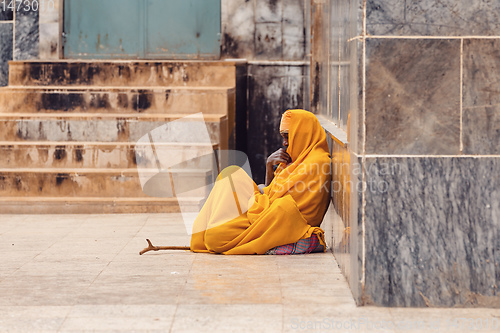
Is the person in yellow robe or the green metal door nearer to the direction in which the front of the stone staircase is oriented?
the person in yellow robe

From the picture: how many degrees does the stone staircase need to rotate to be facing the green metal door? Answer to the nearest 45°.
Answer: approximately 180°

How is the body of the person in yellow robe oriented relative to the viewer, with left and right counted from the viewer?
facing to the left of the viewer

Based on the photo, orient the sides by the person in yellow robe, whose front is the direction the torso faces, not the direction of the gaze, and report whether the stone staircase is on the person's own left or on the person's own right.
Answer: on the person's own right

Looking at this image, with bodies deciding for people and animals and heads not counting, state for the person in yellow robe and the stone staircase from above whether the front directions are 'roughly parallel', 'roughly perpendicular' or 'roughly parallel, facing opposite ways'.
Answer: roughly perpendicular

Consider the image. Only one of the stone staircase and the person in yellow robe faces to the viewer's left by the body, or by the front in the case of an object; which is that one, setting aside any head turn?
the person in yellow robe

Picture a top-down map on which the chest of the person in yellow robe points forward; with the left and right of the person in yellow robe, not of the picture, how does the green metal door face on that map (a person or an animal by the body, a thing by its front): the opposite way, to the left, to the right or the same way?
to the left

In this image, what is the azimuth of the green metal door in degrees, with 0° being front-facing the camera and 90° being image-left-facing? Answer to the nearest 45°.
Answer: approximately 0°

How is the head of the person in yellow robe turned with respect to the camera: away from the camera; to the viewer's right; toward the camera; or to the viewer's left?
to the viewer's left

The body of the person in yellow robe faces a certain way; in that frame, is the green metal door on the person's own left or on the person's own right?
on the person's own right
